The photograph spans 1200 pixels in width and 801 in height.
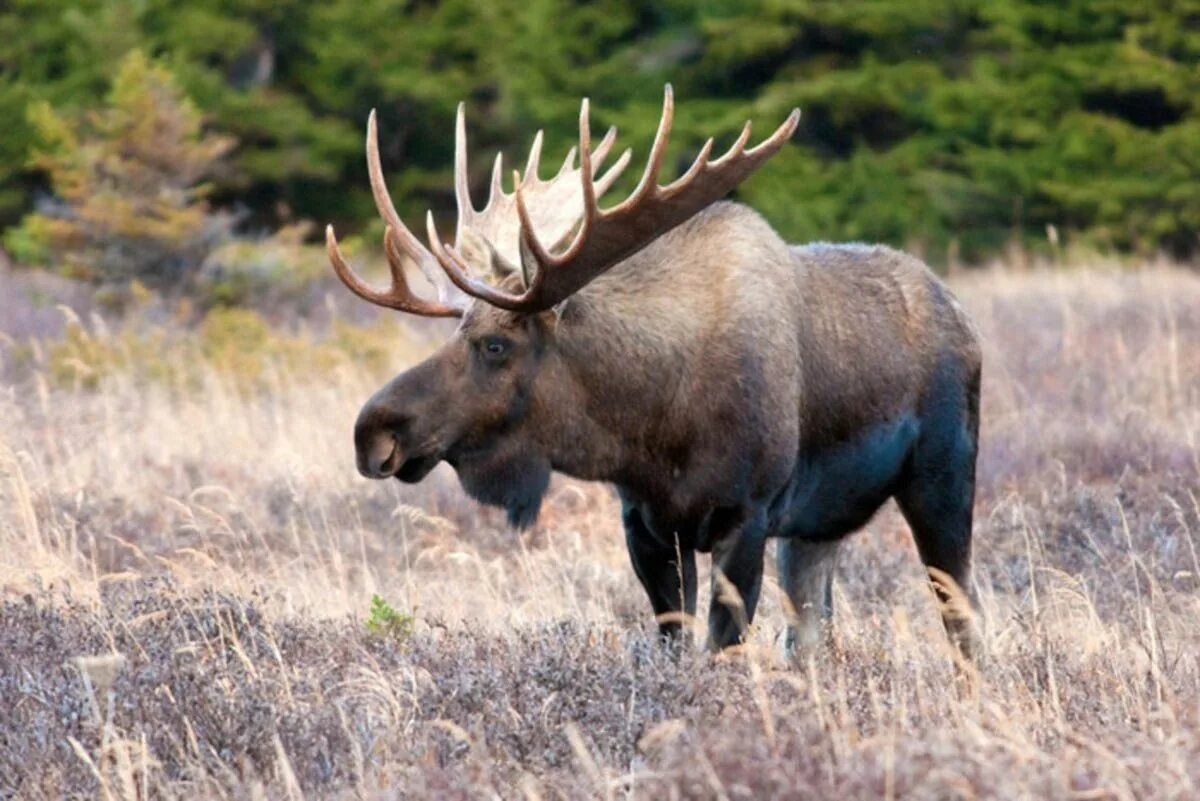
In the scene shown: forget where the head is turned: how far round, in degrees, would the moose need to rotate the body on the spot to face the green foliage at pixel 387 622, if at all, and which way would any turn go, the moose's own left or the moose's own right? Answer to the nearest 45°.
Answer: approximately 45° to the moose's own right

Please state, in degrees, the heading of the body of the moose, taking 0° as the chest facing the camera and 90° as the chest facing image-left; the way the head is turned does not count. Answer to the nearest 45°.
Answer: approximately 45°
